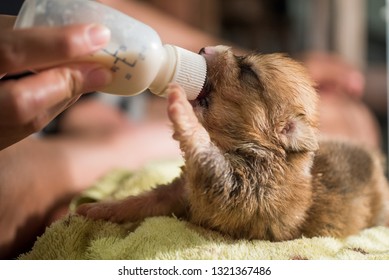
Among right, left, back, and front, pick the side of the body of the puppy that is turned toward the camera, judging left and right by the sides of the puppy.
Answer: left
